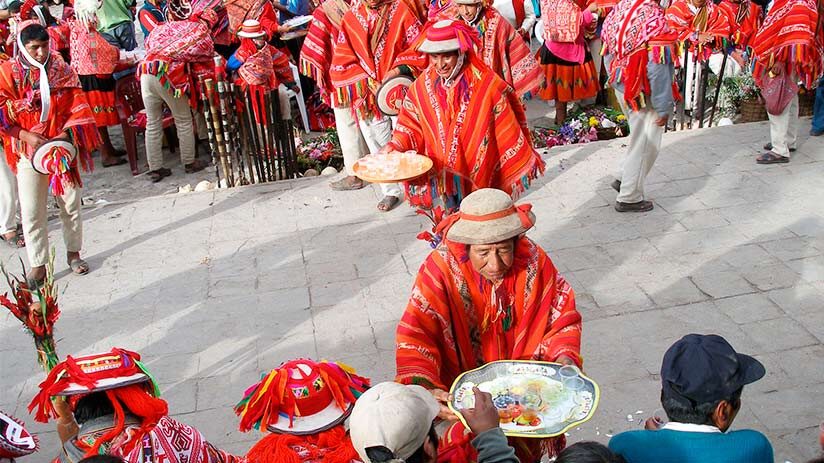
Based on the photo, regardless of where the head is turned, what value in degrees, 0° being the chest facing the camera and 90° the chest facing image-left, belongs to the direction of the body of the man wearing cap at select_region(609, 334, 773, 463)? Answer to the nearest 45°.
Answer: approximately 225°

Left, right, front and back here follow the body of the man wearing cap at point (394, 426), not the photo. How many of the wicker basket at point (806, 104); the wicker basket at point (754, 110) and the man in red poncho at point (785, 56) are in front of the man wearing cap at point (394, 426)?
3

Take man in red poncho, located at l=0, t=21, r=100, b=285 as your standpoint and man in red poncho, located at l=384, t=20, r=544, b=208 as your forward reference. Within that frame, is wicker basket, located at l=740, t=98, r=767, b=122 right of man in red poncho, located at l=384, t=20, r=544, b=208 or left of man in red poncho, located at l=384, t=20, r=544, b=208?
left

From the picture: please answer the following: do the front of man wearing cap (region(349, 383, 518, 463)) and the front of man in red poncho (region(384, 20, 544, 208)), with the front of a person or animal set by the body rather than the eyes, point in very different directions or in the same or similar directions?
very different directions

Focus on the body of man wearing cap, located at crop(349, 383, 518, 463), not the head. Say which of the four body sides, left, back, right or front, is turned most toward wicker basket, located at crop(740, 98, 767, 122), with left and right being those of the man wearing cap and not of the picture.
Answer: front

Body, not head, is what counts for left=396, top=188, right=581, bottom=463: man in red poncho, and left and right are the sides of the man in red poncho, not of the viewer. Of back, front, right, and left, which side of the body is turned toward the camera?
front

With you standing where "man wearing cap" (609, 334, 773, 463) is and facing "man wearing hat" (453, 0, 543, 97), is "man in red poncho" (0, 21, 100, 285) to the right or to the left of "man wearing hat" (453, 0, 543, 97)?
left

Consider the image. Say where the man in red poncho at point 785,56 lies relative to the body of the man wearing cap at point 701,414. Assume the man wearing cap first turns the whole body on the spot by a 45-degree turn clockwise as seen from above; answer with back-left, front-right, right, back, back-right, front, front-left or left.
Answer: left

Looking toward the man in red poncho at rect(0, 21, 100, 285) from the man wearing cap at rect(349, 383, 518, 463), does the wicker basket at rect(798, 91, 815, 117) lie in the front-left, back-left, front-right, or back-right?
front-right

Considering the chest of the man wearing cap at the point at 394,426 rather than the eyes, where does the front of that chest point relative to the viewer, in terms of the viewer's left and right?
facing away from the viewer and to the right of the viewer

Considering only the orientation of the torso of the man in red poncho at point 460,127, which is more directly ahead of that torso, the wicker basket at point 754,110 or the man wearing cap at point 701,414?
the man wearing cap

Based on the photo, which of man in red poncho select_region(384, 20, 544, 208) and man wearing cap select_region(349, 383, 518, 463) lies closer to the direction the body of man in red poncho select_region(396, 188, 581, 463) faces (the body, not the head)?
the man wearing cap

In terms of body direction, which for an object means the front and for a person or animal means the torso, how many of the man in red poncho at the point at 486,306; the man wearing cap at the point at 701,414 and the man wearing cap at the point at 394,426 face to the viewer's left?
0

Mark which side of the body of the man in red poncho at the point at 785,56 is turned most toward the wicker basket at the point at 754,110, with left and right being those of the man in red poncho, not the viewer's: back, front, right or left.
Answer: right

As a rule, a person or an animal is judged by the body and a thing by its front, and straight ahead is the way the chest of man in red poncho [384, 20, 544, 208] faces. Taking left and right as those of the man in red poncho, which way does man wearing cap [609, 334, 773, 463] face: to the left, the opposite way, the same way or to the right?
the opposite way
